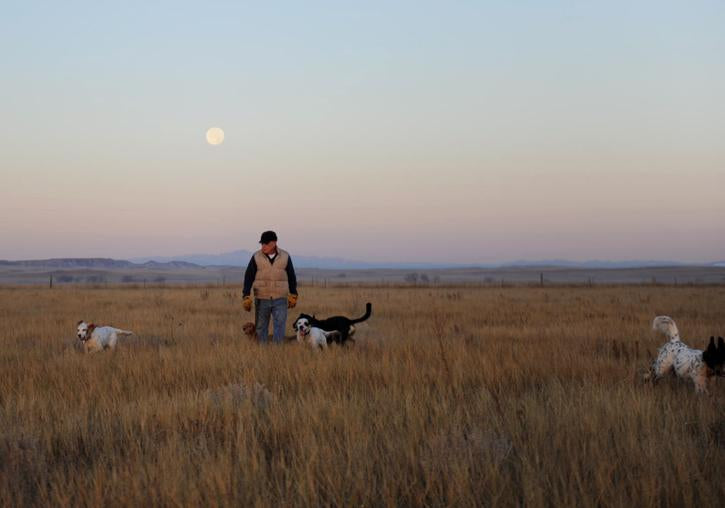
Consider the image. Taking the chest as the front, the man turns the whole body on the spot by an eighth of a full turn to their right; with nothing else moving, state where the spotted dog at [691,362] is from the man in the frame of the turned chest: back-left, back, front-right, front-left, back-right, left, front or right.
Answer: left

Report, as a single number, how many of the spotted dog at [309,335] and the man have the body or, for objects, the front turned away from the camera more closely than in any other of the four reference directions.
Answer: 0

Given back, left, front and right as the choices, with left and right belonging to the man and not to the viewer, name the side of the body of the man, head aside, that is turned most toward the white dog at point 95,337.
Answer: right

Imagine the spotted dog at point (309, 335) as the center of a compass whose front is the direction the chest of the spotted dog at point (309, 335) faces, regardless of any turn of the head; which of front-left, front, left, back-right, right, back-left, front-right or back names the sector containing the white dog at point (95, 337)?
front-right

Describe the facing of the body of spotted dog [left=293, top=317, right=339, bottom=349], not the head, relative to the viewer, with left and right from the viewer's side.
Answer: facing the viewer and to the left of the viewer

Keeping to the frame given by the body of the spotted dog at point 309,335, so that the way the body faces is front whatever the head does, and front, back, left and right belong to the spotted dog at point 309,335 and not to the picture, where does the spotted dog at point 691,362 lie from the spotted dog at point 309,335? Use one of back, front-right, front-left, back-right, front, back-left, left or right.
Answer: left
